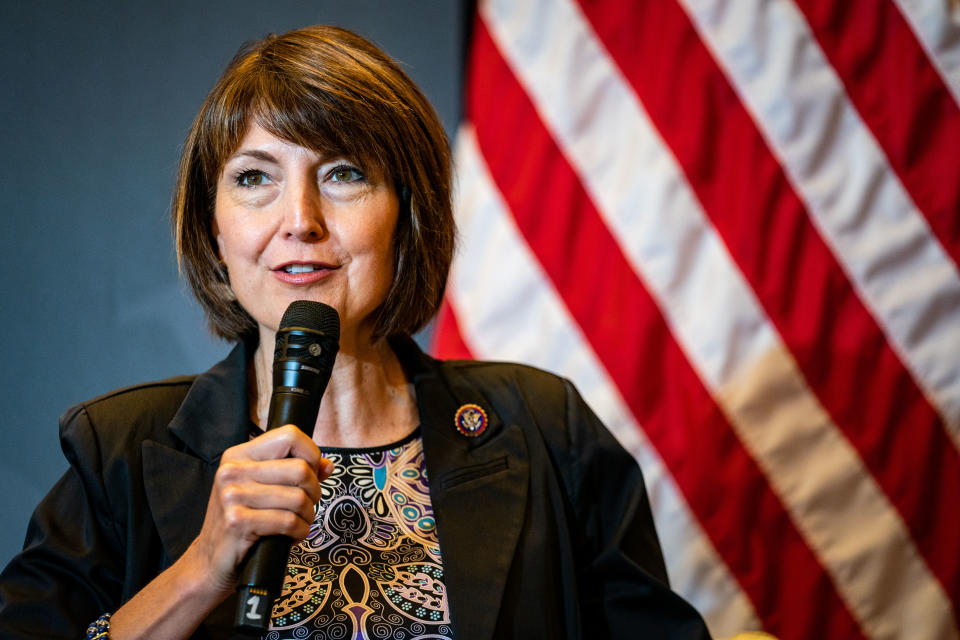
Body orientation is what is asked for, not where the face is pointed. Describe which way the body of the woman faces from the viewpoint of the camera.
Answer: toward the camera

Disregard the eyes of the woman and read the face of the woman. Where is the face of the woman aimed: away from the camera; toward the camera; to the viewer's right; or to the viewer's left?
toward the camera

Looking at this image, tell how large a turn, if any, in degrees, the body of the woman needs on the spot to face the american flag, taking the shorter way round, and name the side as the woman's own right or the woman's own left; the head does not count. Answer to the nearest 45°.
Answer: approximately 135° to the woman's own left
